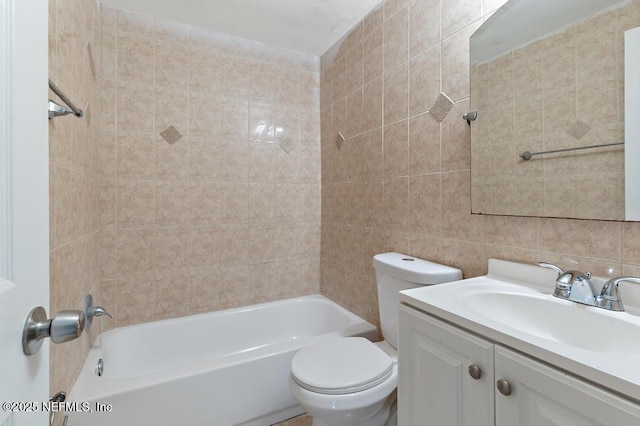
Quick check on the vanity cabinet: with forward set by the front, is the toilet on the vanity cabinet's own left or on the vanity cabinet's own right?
on the vanity cabinet's own right

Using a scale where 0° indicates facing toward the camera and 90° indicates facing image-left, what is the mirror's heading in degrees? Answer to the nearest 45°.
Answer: approximately 45°

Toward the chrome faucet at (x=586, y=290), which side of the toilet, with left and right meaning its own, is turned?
left

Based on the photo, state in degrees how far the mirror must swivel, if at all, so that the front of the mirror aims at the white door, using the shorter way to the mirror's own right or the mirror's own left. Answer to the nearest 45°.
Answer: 0° — it already faces it

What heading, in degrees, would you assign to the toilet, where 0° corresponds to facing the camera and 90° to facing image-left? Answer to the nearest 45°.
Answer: approximately 45°

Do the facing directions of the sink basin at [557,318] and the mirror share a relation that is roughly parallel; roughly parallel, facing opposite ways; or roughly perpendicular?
roughly parallel

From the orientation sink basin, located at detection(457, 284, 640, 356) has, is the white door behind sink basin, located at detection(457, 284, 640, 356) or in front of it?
in front

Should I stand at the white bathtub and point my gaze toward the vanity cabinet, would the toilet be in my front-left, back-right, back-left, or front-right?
front-left

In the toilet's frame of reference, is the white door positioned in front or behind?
in front

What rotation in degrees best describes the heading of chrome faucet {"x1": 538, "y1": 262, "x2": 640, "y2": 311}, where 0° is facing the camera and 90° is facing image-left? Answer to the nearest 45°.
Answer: approximately 45°

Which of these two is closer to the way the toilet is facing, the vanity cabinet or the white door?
the white door

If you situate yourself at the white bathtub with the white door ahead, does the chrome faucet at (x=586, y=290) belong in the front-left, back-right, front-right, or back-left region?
front-left

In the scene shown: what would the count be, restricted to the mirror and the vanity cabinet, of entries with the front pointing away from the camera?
0

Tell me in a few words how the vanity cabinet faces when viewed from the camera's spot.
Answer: facing the viewer and to the left of the viewer
